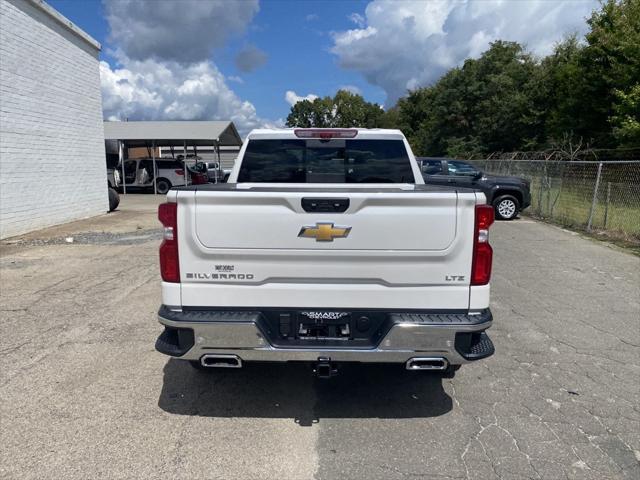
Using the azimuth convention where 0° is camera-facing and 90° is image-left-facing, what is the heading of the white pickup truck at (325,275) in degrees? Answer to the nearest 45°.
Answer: approximately 180°

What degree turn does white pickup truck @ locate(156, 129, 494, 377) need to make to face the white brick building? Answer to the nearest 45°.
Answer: approximately 45° to its left

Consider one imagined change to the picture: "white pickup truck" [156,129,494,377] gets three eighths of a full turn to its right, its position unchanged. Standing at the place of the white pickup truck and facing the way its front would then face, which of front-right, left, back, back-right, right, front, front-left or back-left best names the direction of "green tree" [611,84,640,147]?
left

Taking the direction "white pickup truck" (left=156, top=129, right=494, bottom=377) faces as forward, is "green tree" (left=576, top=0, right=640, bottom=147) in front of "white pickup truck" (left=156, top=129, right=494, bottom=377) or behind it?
in front

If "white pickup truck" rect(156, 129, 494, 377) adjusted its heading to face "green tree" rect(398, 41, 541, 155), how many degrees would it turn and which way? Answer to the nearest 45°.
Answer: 0° — it already faces it

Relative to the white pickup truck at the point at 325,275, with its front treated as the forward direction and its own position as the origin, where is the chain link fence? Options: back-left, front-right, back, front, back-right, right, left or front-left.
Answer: front-right
